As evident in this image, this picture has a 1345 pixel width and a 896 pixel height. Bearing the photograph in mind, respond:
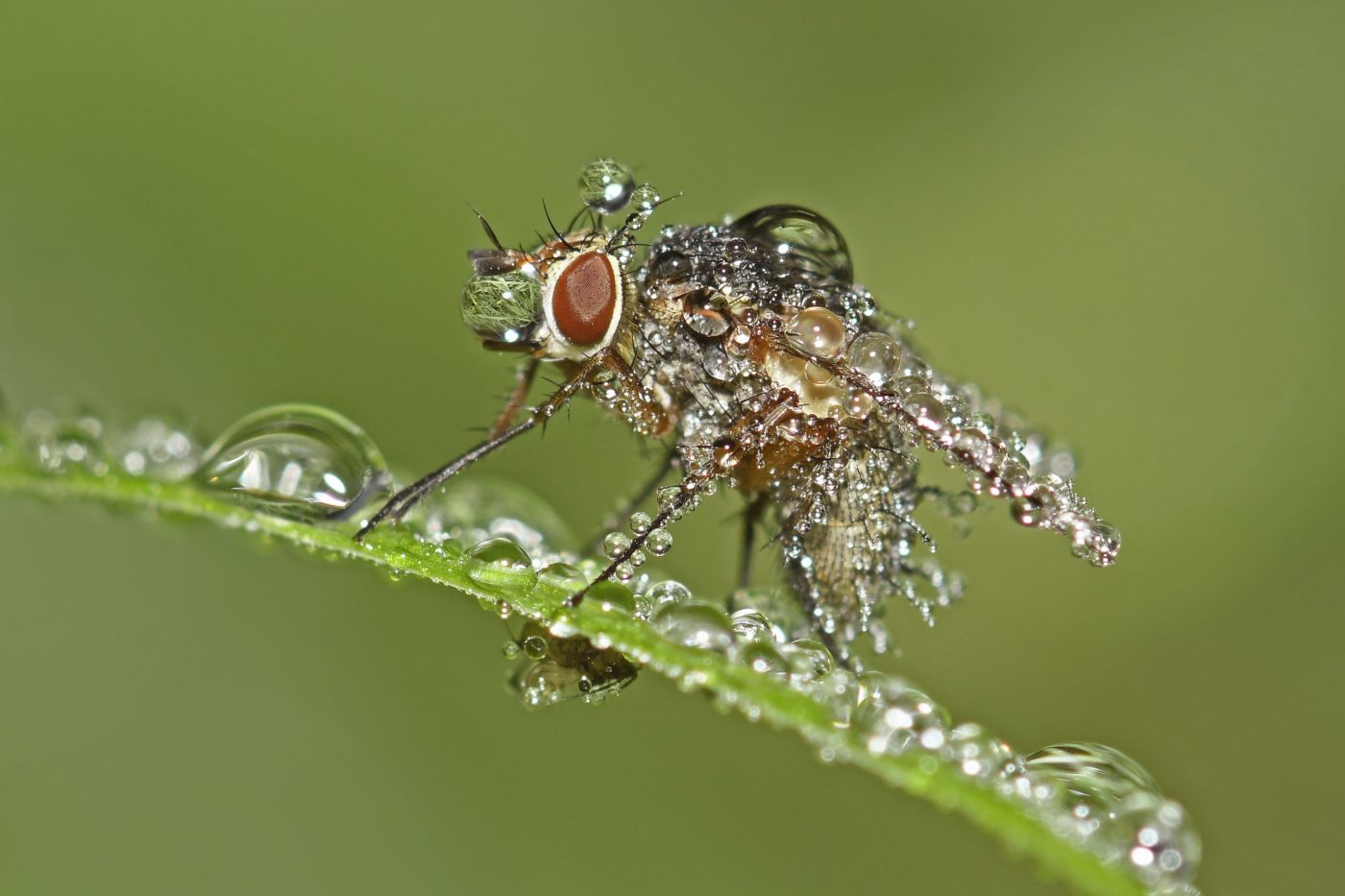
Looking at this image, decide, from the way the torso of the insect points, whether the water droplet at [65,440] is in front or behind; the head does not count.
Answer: in front

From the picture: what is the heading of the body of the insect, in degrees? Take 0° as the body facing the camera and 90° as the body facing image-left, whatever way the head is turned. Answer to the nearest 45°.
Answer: approximately 90°
